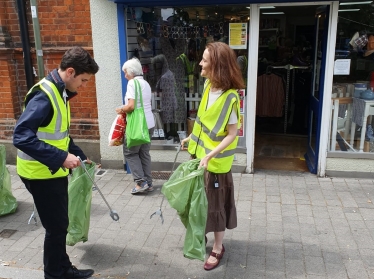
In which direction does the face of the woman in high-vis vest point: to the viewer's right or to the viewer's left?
to the viewer's left

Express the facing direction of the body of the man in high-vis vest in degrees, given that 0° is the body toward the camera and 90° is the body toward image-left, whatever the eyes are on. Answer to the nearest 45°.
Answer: approximately 270°

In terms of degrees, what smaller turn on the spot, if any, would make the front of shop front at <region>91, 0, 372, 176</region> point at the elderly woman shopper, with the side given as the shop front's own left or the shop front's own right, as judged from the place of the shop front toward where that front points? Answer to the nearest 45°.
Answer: approximately 45° to the shop front's own right

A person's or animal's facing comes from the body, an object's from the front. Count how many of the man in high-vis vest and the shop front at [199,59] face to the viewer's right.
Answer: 1

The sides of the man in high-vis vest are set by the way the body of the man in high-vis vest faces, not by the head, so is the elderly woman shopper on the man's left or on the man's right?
on the man's left

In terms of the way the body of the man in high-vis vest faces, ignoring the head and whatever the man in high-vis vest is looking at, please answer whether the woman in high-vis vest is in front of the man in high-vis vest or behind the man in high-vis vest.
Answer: in front

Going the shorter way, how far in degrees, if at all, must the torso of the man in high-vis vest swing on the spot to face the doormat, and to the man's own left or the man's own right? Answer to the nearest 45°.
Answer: approximately 45° to the man's own left

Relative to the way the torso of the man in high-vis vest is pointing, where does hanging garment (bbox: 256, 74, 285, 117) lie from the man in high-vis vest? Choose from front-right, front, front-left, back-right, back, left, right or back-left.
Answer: front-left

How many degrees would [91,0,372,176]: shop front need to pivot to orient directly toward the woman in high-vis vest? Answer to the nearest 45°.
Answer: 0° — it already faces them

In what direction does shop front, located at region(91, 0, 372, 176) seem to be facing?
toward the camera

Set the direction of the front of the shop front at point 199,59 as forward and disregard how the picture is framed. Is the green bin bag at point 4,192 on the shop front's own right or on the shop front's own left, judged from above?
on the shop front's own right

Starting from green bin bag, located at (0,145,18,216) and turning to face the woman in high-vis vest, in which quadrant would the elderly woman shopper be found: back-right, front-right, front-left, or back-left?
front-left

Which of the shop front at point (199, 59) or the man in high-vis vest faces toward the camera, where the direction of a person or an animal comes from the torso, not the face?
the shop front

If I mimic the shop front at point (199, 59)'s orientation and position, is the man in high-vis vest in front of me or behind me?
in front

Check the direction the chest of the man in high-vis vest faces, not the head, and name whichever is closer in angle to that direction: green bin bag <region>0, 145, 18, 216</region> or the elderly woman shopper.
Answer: the elderly woman shopper
